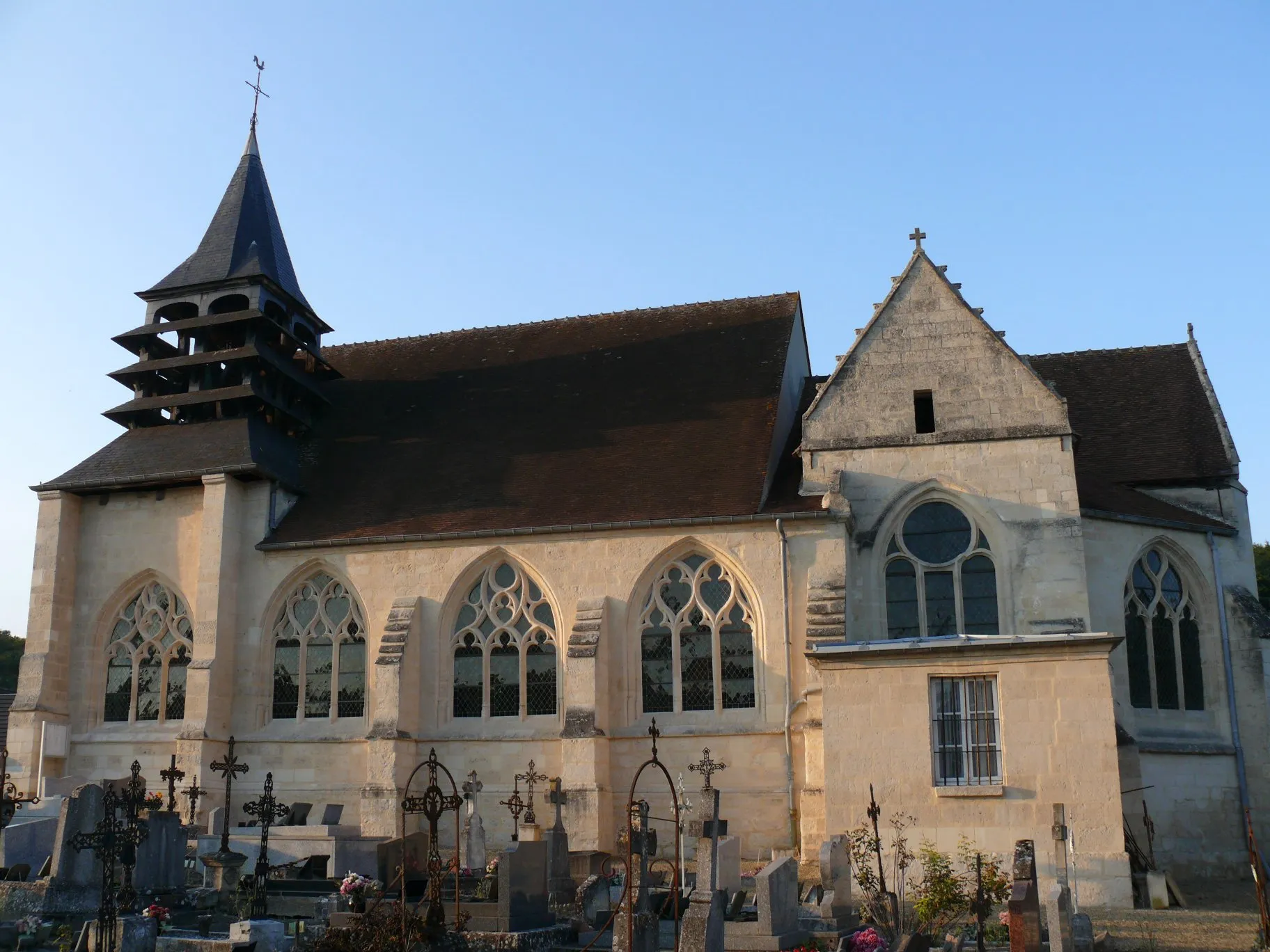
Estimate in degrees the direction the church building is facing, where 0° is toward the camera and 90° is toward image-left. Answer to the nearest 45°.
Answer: approximately 90°

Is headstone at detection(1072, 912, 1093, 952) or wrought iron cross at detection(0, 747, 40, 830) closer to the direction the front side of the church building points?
the wrought iron cross

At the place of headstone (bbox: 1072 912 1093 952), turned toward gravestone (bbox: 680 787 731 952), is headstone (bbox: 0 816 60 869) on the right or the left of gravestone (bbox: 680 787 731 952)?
right

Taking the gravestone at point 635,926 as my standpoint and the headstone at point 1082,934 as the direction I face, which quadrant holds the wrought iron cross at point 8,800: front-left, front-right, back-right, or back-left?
back-left

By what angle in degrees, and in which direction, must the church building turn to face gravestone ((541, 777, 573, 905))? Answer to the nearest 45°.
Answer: approximately 90° to its left

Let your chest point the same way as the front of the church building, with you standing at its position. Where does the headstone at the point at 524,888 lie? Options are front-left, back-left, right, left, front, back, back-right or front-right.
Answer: left

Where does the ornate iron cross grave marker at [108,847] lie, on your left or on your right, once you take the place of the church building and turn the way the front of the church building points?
on your left

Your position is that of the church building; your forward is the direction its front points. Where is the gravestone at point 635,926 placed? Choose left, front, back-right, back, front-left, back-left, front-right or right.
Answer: left

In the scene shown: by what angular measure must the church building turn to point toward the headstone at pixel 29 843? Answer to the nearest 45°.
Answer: approximately 45° to its left

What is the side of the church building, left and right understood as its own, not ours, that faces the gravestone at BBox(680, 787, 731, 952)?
left

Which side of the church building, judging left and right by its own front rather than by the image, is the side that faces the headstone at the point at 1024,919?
left
